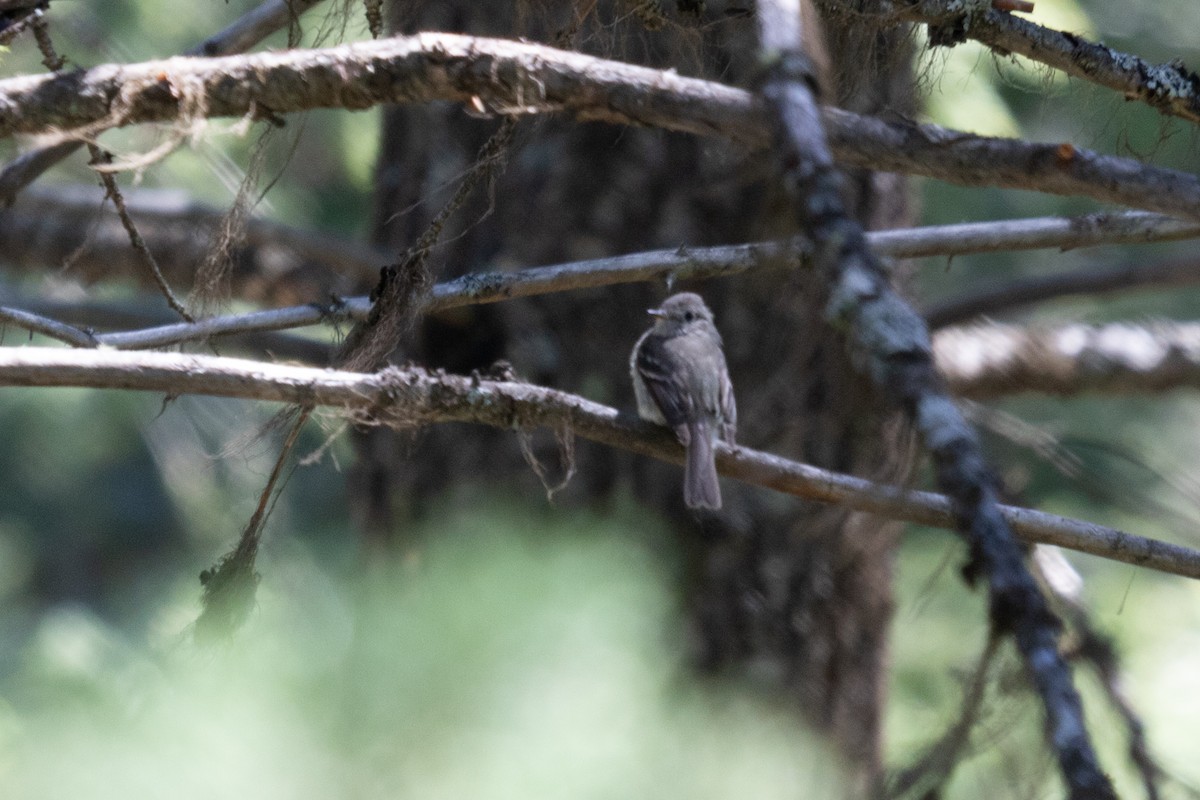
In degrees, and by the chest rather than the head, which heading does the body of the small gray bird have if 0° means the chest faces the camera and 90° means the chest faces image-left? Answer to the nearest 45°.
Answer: approximately 135°

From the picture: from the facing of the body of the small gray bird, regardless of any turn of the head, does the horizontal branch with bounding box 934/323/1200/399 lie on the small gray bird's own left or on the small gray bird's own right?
on the small gray bird's own right

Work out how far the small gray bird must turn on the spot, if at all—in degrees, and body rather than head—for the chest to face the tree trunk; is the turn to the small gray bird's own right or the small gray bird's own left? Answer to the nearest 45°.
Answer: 0° — it already faces it

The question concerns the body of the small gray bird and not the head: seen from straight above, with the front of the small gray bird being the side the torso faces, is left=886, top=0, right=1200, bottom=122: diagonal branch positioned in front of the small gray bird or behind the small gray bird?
behind

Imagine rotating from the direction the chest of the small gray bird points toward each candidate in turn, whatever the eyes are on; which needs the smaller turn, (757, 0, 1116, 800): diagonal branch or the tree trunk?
the tree trunk
